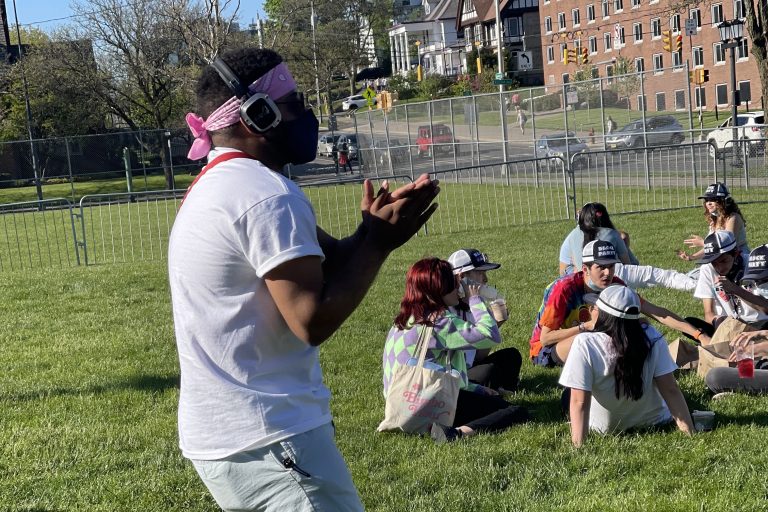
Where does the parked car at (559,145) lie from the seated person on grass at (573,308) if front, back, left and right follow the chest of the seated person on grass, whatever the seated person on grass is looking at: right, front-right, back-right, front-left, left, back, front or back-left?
back-left

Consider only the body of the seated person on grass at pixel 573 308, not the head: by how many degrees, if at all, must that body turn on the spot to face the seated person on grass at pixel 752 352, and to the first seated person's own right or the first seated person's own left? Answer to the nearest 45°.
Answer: approximately 45° to the first seated person's own left

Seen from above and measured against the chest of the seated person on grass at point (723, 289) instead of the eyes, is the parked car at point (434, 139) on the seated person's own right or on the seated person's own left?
on the seated person's own right

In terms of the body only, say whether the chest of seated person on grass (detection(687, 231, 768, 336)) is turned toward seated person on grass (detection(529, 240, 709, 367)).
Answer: yes

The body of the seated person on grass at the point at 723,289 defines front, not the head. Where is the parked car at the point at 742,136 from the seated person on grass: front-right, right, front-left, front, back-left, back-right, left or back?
back-right

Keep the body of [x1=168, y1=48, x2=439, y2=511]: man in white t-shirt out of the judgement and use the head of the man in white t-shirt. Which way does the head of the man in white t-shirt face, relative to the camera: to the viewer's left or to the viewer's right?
to the viewer's right

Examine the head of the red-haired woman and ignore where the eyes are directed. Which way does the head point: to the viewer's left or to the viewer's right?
to the viewer's right

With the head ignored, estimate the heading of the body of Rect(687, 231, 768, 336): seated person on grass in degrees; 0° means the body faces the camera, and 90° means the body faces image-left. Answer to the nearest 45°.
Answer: approximately 45°

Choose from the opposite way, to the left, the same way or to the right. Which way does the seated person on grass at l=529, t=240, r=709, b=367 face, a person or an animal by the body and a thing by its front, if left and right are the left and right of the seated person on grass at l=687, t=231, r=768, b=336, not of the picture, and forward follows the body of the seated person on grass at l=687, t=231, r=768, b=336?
to the left
